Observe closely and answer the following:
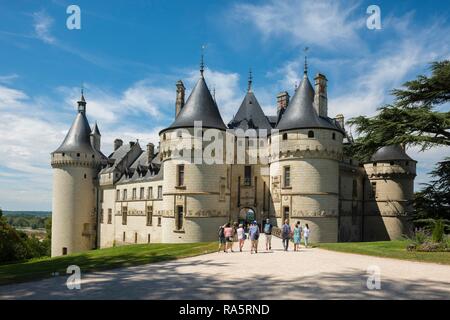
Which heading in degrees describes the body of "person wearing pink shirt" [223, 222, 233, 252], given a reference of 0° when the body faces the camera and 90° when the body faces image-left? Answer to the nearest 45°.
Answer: approximately 180°

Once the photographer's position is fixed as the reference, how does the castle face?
facing the viewer

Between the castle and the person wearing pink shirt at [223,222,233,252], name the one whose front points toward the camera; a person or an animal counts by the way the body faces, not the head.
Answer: the castle

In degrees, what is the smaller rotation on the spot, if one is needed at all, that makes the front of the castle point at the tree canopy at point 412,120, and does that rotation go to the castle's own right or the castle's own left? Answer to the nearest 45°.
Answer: approximately 45° to the castle's own left

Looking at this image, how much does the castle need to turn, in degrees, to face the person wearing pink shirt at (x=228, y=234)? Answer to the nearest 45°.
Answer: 0° — it already faces them

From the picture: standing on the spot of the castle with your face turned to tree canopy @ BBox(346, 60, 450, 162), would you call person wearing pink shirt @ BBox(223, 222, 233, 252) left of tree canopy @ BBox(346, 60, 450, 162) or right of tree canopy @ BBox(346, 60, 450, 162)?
right

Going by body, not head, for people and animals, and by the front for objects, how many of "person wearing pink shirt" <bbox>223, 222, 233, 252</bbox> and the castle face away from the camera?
1

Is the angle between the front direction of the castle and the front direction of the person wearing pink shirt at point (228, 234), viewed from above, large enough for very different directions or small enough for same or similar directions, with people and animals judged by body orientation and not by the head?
very different directions
